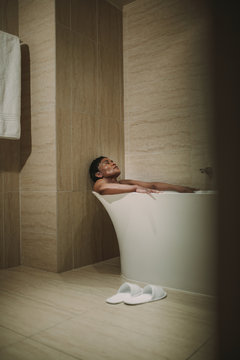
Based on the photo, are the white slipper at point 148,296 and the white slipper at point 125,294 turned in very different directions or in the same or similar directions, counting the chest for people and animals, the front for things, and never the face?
same or similar directions
